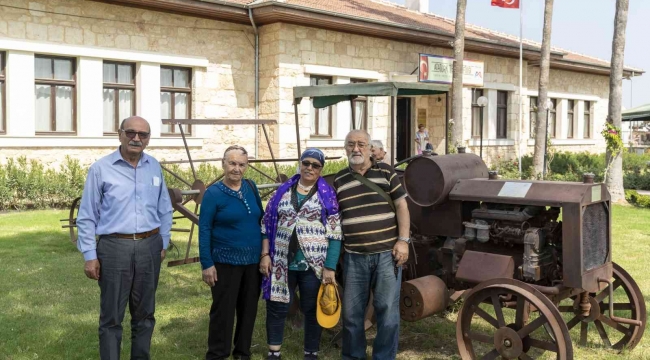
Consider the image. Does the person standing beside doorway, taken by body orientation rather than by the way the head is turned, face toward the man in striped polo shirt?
yes

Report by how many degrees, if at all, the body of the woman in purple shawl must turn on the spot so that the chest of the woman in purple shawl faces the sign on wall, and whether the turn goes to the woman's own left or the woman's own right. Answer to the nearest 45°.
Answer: approximately 180°

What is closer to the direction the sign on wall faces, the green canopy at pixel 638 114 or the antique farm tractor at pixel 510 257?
the antique farm tractor

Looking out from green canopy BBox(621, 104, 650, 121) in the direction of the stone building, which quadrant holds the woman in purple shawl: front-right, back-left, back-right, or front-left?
front-left

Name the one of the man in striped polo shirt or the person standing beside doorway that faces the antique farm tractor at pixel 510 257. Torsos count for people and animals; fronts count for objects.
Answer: the person standing beside doorway

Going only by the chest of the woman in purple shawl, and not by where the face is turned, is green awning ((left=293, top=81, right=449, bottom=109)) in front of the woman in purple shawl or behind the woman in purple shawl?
behind

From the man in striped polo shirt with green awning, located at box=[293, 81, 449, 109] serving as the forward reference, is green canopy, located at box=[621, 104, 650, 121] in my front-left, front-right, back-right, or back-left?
front-right

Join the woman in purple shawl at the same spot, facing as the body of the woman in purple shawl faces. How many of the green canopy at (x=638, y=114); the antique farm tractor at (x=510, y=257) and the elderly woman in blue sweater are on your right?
1

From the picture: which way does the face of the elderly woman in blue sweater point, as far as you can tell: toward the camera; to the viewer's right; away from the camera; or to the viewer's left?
toward the camera

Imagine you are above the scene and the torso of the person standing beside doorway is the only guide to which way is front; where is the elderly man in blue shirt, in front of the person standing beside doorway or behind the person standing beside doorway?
in front

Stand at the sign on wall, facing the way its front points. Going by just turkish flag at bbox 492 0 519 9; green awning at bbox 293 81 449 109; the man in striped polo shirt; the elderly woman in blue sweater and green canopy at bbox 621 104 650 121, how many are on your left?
2

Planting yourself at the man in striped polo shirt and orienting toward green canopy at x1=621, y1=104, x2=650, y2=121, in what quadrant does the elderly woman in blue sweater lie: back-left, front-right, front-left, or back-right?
back-left

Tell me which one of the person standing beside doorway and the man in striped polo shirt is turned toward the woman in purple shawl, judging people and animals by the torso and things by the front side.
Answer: the person standing beside doorway

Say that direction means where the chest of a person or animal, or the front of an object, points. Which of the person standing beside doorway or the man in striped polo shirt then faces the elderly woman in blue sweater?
the person standing beside doorway

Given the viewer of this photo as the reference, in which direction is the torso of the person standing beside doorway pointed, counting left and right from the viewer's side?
facing the viewer

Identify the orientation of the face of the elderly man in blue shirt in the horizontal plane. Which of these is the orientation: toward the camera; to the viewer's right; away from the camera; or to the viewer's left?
toward the camera

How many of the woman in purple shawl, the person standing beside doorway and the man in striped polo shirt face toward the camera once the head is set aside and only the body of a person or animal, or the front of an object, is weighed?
3

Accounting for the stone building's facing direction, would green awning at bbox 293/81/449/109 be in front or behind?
in front

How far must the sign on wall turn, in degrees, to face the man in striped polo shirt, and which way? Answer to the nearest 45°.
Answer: approximately 45° to its right

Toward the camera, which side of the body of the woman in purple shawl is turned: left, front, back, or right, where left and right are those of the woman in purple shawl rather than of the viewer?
front

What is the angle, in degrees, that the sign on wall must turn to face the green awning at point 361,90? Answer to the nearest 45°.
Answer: approximately 45° to its right
